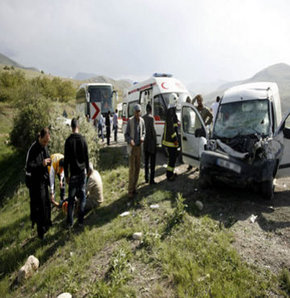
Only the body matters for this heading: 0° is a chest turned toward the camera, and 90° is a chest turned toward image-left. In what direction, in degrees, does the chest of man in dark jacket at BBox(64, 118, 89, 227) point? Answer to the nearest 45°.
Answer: approximately 180°

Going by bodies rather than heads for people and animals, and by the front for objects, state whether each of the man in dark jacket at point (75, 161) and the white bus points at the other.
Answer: yes

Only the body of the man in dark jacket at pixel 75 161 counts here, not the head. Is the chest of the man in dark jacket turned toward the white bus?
yes

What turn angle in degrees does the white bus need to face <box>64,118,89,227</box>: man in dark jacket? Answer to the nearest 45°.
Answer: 0° — it already faces them

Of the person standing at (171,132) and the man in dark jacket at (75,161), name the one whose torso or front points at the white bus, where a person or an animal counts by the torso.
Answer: the man in dark jacket

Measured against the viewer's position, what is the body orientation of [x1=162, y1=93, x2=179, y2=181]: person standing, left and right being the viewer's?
facing to the right of the viewer

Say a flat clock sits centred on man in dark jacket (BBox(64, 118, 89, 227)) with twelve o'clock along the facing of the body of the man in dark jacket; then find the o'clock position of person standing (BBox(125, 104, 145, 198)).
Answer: The person standing is roughly at 2 o'clock from the man in dark jacket.

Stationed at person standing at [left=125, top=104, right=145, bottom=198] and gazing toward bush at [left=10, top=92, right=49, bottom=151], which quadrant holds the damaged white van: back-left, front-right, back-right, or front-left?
back-right

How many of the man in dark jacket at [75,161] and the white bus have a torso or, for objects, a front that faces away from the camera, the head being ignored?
1
